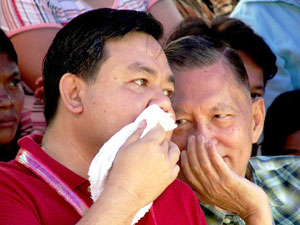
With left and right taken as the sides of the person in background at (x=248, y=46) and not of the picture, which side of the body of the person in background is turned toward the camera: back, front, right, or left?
front

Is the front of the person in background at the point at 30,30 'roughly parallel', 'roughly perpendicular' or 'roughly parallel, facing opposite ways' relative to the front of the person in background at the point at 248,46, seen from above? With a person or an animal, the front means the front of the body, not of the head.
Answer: roughly parallel

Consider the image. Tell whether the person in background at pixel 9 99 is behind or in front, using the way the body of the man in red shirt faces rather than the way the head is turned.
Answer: behind

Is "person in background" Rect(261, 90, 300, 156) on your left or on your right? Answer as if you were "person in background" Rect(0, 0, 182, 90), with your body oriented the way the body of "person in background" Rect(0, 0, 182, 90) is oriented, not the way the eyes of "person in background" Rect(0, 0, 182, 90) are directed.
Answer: on your left

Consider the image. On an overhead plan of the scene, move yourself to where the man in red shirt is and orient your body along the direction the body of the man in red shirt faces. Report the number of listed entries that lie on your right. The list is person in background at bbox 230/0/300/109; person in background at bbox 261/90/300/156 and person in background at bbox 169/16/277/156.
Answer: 0

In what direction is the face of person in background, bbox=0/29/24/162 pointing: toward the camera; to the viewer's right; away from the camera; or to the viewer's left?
toward the camera

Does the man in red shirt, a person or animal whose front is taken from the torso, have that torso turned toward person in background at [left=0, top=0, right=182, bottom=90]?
no

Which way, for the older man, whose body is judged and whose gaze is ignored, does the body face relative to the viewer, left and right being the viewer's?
facing the viewer and to the left of the viewer

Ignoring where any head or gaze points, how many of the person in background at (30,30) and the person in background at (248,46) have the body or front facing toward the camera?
2

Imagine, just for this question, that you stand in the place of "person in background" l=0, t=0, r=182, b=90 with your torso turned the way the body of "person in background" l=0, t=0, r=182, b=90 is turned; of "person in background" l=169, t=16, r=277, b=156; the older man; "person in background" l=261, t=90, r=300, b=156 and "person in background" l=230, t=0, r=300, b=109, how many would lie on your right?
0

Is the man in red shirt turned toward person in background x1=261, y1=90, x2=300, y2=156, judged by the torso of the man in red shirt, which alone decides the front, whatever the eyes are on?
no

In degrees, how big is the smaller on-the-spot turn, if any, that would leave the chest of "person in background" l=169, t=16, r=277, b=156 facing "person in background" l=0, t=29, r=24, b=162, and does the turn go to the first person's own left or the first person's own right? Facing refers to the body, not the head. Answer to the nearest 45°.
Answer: approximately 45° to the first person's own right

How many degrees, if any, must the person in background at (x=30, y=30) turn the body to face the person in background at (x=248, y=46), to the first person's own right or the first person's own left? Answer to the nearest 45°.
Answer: approximately 90° to the first person's own left

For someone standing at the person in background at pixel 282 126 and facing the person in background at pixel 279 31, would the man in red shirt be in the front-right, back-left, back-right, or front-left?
back-left
